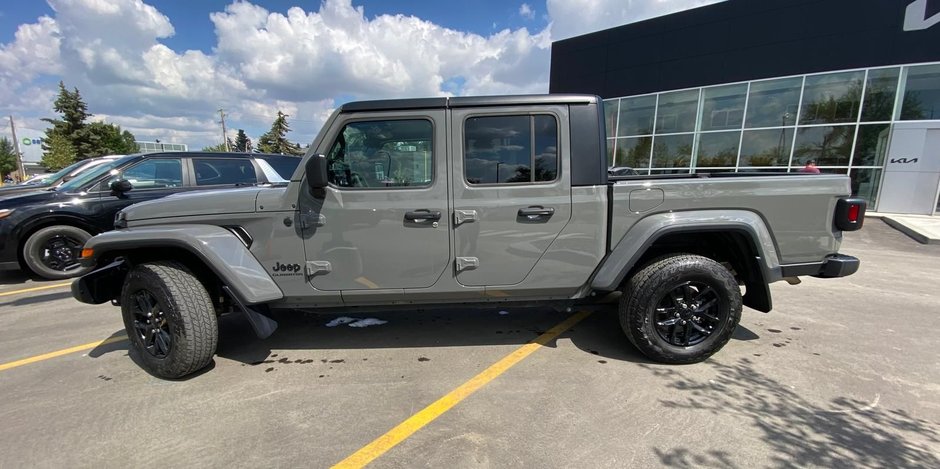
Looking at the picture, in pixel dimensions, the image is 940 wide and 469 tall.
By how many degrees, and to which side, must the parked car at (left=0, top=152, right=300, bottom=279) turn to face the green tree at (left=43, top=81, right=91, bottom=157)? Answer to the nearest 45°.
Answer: approximately 90° to its right

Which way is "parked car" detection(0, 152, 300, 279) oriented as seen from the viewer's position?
to the viewer's left

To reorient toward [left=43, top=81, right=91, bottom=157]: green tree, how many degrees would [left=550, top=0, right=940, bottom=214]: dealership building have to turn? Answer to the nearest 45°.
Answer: approximately 45° to its right

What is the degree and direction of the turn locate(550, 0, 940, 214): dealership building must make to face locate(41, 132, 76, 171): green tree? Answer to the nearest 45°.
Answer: approximately 45° to its right

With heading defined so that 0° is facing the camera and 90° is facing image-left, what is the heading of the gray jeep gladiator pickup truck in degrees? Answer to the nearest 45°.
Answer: approximately 90°

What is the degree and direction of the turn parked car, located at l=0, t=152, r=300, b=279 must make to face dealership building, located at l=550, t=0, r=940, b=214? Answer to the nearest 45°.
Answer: approximately 180°

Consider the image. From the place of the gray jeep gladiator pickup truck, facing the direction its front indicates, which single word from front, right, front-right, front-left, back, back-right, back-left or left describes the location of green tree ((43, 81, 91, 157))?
front-right

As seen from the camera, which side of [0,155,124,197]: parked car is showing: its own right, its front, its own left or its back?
left

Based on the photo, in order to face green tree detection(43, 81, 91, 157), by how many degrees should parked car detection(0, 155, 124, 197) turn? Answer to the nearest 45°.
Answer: approximately 90° to its right

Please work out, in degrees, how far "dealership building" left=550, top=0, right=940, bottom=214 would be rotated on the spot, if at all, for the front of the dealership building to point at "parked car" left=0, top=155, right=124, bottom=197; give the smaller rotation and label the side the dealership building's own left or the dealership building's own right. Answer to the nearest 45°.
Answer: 0° — it already faces it

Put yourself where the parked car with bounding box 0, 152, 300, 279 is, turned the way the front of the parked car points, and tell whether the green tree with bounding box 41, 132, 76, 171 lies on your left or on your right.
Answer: on your right
